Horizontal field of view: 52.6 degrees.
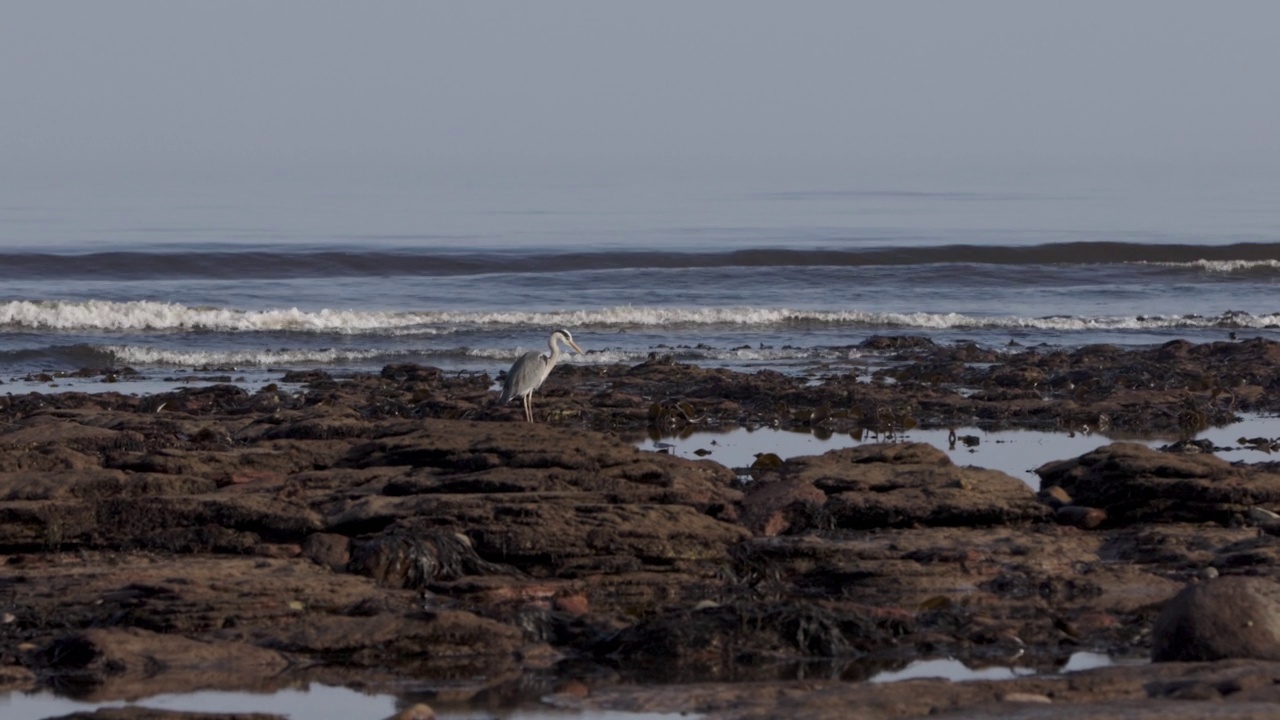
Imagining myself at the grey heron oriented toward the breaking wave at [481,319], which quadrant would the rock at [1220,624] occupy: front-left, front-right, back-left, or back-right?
back-right

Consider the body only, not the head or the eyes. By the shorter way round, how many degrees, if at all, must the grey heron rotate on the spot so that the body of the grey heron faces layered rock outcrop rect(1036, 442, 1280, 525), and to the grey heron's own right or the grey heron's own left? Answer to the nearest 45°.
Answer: approximately 45° to the grey heron's own right

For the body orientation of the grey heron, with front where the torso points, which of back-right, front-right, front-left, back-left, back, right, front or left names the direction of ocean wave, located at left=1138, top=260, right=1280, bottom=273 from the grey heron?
front-left

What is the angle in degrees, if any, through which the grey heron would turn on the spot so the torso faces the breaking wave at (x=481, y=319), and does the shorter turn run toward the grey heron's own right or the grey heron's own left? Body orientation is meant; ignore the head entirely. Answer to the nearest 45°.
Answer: approximately 90° to the grey heron's own left

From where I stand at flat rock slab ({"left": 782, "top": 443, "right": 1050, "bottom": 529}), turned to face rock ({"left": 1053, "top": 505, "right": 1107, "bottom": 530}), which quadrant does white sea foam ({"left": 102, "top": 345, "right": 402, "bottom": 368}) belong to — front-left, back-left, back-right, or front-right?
back-left

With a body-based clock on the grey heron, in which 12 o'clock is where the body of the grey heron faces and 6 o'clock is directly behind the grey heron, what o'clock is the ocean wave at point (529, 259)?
The ocean wave is roughly at 9 o'clock from the grey heron.

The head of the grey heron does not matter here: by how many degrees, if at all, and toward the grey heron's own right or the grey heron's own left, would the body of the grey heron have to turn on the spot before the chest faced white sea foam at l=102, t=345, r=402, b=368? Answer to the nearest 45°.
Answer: approximately 135° to the grey heron's own left

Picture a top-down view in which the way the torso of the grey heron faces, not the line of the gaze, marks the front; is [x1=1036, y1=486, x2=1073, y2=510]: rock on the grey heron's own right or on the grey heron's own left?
on the grey heron's own right

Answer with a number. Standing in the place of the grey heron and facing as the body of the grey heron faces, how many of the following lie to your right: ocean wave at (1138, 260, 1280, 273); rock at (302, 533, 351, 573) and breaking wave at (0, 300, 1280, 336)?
1

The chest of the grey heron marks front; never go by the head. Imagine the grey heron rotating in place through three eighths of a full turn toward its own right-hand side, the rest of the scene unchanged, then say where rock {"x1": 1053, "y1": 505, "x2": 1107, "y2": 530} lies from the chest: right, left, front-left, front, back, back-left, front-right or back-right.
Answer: left

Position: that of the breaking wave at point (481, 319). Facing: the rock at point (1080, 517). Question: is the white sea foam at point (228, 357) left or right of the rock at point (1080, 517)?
right

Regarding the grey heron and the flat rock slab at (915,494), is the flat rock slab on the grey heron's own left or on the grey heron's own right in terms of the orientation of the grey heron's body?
on the grey heron's own right

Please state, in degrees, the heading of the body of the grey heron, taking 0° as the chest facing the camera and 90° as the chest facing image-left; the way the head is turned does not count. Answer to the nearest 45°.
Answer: approximately 270°

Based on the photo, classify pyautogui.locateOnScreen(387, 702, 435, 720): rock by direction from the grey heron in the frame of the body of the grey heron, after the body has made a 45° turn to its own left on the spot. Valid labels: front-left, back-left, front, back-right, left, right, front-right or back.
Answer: back-right

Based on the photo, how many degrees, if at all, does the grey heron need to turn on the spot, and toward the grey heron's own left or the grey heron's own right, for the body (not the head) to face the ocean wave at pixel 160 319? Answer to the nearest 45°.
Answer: approximately 135° to the grey heron's own left
